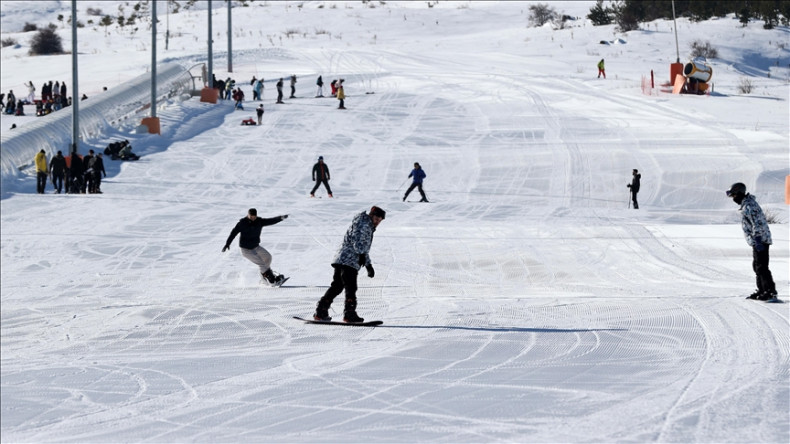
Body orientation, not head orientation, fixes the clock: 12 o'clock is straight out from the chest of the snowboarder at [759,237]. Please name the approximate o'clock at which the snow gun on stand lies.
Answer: The snow gun on stand is roughly at 3 o'clock from the snowboarder.

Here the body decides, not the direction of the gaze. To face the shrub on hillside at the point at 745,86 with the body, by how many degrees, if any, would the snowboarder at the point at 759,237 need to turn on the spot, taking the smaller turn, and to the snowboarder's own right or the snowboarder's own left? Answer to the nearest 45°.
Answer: approximately 90° to the snowboarder's own right

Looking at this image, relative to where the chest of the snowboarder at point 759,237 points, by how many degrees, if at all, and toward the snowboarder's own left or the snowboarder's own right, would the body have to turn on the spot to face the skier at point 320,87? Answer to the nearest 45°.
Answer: approximately 45° to the snowboarder's own right

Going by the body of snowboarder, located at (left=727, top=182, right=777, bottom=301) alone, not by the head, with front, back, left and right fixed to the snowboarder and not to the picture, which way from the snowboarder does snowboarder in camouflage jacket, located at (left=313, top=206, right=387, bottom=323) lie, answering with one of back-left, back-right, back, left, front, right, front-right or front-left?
front-left

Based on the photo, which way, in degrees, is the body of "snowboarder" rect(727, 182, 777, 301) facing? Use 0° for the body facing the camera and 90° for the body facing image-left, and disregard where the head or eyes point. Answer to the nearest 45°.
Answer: approximately 90°

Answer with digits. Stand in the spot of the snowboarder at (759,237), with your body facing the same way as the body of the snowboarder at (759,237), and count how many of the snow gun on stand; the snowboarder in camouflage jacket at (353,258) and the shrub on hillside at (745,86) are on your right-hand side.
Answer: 2

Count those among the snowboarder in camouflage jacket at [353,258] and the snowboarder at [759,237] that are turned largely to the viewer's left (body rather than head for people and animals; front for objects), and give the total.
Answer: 1

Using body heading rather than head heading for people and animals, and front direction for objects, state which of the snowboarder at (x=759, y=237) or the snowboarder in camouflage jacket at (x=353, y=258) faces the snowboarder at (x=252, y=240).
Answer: the snowboarder at (x=759, y=237)

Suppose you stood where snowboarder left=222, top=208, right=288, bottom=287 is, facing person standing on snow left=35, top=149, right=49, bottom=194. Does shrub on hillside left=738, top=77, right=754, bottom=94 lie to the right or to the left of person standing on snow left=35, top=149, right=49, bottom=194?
right
